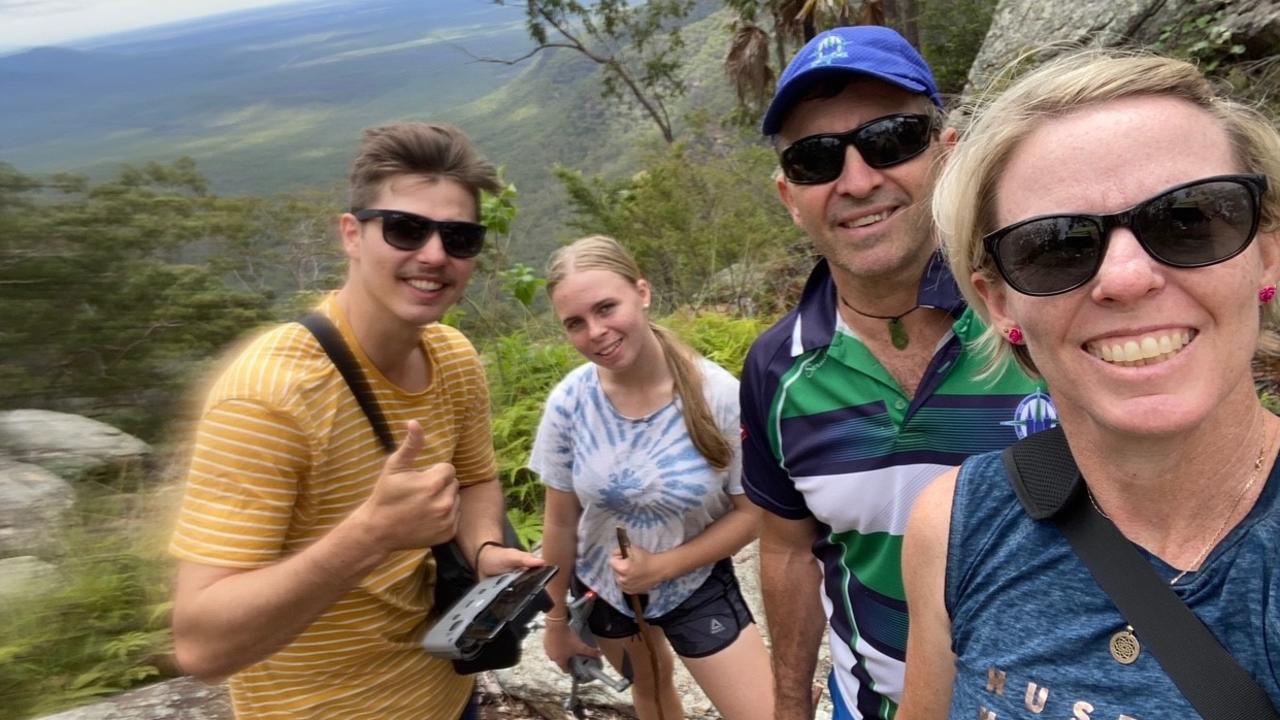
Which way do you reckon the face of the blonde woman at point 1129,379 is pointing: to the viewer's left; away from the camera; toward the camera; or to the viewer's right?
toward the camera

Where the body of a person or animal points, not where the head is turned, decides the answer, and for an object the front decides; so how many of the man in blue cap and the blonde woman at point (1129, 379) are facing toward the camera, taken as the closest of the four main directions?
2

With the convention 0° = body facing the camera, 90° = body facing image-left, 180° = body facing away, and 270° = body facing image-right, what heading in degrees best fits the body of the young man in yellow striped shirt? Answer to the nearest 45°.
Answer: approximately 315°

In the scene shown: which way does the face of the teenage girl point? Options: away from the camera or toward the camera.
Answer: toward the camera

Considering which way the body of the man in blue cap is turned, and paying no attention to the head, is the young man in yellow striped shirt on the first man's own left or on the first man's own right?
on the first man's own right

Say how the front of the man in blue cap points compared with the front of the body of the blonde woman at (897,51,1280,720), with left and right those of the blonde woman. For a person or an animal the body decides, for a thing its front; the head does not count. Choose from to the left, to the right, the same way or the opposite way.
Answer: the same way

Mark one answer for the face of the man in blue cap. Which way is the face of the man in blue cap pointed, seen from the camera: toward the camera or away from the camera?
toward the camera

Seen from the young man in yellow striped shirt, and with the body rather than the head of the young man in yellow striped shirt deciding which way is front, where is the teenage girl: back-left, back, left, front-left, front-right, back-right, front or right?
left

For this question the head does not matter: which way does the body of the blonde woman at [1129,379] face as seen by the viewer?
toward the camera

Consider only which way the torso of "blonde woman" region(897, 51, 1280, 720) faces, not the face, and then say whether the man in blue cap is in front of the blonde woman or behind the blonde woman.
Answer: behind

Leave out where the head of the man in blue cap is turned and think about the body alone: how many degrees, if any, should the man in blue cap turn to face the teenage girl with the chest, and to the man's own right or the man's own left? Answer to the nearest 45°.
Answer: approximately 135° to the man's own right

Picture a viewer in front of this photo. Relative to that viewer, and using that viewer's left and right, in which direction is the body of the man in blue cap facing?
facing the viewer

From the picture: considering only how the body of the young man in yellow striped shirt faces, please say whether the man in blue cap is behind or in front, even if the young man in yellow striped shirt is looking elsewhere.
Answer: in front

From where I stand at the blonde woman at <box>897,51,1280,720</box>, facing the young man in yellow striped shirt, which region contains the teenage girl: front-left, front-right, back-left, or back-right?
front-right
